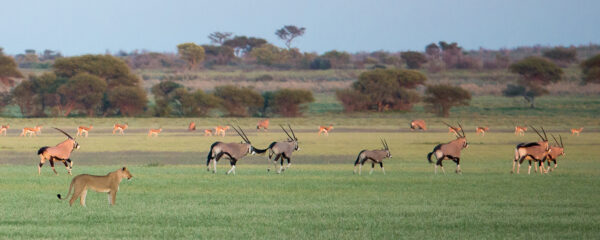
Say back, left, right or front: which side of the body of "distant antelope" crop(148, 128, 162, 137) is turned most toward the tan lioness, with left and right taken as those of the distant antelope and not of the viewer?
right

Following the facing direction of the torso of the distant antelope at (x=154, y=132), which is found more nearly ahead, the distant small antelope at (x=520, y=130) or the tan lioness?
the distant small antelope

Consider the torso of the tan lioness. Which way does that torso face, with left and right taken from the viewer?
facing to the right of the viewer

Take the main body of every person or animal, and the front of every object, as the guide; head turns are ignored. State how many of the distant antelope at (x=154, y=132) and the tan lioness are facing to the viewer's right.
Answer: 2

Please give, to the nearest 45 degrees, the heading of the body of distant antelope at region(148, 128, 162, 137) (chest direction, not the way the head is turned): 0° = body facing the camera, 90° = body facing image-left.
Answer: approximately 270°

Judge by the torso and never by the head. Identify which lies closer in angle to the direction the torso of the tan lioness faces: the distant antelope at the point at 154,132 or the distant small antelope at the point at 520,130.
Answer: the distant small antelope

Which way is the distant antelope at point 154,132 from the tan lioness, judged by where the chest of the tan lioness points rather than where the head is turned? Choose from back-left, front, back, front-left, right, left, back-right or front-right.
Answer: left

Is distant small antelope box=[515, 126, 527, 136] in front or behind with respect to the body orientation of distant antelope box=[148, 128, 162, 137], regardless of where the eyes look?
in front
